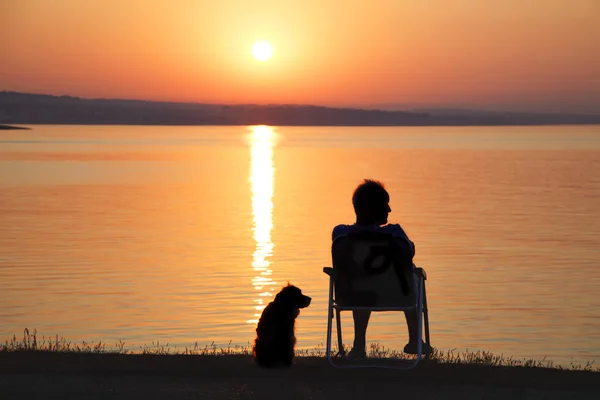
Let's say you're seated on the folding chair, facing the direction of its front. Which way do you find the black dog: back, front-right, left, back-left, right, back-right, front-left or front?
left

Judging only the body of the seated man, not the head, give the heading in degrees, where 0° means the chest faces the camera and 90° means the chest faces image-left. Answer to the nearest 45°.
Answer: approximately 180°

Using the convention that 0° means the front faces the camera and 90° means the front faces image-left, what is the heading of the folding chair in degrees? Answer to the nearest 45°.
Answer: approximately 180°
